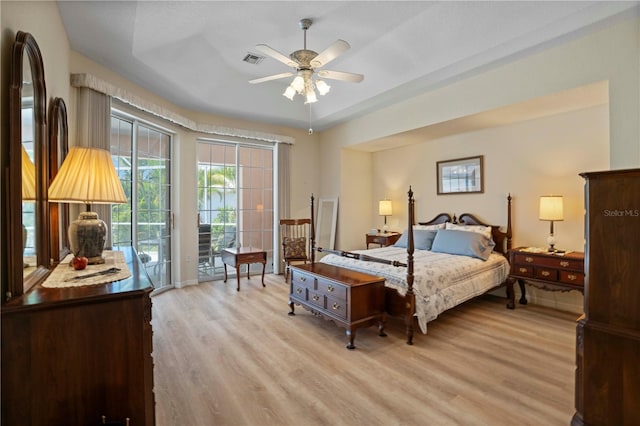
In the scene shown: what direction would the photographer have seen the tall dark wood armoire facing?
facing to the left of the viewer

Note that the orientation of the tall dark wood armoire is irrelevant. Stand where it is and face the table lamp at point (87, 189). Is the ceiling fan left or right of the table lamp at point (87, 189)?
right

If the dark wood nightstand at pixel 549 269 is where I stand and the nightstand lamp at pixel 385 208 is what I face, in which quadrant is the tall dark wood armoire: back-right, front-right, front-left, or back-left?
back-left

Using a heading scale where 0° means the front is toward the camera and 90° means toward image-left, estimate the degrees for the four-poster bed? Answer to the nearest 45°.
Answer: approximately 45°

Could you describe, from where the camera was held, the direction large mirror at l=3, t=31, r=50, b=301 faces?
facing to the right of the viewer

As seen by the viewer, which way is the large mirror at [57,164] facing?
to the viewer's right

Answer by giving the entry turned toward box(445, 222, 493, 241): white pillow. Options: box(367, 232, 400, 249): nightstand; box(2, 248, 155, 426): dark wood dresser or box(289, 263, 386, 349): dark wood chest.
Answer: box(2, 248, 155, 426): dark wood dresser

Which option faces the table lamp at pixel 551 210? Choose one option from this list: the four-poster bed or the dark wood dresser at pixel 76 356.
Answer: the dark wood dresser

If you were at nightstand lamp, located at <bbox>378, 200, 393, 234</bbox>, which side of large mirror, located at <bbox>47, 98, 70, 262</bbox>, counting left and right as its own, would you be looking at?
front

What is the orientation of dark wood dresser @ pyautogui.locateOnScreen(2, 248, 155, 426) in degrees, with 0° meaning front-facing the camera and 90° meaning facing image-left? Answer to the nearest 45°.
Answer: approximately 270°

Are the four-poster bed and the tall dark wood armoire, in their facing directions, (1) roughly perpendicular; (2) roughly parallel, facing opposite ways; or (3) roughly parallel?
roughly perpendicular

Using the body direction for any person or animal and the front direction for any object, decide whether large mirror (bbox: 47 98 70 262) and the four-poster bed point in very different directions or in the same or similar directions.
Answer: very different directions
